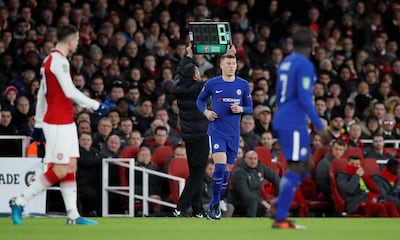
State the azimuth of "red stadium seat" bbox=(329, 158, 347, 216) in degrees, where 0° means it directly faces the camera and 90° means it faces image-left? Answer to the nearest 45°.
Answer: approximately 315°

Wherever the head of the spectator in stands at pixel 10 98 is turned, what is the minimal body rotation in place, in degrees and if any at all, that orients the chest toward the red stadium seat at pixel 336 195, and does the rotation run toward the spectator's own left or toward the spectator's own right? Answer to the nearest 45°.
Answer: approximately 90° to the spectator's own left

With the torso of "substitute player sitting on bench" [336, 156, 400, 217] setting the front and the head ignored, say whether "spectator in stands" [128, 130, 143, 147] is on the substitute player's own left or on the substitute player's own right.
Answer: on the substitute player's own right

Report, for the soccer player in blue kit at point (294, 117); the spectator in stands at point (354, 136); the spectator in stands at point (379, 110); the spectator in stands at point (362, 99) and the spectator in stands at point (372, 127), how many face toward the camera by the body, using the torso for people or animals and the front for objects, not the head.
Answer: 4

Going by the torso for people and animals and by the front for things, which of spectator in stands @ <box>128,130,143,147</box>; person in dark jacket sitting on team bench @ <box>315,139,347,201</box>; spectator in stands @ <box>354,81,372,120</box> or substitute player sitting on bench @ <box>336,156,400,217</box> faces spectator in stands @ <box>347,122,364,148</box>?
spectator in stands @ <box>354,81,372,120</box>

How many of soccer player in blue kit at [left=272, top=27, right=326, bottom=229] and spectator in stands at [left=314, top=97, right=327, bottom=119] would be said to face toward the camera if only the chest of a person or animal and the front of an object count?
1

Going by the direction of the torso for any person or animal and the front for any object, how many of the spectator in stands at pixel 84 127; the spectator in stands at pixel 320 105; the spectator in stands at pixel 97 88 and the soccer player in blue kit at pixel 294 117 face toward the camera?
3

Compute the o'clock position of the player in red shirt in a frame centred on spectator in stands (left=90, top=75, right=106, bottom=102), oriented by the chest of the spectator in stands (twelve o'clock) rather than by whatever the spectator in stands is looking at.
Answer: The player in red shirt is roughly at 12 o'clock from the spectator in stands.

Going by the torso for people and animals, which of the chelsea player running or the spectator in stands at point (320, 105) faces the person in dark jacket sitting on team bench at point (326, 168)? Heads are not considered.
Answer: the spectator in stands at point (320, 105)

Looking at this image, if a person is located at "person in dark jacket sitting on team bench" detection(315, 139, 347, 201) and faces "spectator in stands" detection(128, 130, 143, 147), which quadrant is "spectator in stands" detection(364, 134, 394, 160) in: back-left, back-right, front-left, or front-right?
back-right
